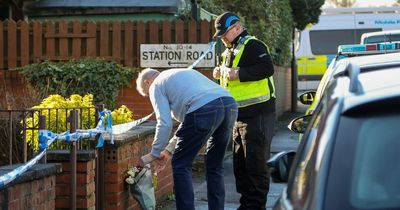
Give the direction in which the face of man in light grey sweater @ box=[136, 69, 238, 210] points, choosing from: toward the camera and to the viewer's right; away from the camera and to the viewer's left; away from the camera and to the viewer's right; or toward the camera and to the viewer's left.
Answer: away from the camera and to the viewer's left

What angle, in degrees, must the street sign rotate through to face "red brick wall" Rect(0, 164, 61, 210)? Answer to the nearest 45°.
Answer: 0° — it already faces it

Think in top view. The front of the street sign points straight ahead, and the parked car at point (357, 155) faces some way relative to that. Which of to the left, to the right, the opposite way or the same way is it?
the opposite way

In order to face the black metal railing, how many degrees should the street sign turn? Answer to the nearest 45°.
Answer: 0° — it already faces it

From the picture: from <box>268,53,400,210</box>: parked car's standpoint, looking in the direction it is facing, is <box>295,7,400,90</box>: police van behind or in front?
in front

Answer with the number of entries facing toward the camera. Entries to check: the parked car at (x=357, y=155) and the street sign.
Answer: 1

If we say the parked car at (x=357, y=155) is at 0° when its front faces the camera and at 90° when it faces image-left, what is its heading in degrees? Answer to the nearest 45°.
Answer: approximately 180°

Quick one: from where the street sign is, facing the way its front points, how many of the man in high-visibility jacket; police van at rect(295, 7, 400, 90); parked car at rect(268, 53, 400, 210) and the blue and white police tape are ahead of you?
3

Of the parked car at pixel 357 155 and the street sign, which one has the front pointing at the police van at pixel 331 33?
the parked car

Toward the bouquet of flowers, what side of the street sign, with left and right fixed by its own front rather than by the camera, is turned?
front

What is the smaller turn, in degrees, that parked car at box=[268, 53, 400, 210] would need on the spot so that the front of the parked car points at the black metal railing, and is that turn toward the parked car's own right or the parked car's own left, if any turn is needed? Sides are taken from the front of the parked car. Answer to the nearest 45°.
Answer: approximately 45° to the parked car's own left

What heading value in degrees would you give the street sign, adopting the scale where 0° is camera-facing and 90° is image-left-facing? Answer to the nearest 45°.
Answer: approximately 0°

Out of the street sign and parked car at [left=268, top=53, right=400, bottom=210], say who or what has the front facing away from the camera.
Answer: the parked car

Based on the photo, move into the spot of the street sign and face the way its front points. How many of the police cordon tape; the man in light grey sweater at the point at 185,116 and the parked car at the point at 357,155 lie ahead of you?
3
